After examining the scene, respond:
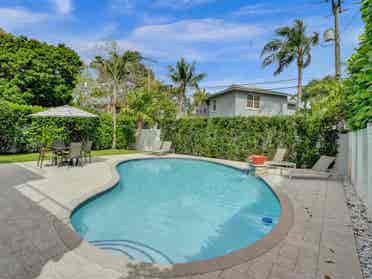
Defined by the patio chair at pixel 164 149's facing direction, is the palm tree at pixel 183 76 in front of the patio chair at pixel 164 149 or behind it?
behind

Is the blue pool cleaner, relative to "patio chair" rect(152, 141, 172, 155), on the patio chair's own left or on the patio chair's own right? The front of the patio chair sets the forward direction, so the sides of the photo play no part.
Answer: on the patio chair's own left

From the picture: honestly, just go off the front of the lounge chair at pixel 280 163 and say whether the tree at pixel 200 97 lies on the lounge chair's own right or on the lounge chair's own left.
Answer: on the lounge chair's own right

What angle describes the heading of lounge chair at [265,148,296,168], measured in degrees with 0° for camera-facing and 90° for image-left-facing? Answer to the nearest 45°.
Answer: approximately 45°

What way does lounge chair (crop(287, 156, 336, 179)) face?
to the viewer's left

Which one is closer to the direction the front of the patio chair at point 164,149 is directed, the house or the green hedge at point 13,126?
the green hedge

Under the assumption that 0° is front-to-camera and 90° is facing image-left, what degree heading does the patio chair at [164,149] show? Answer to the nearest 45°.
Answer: approximately 45°
